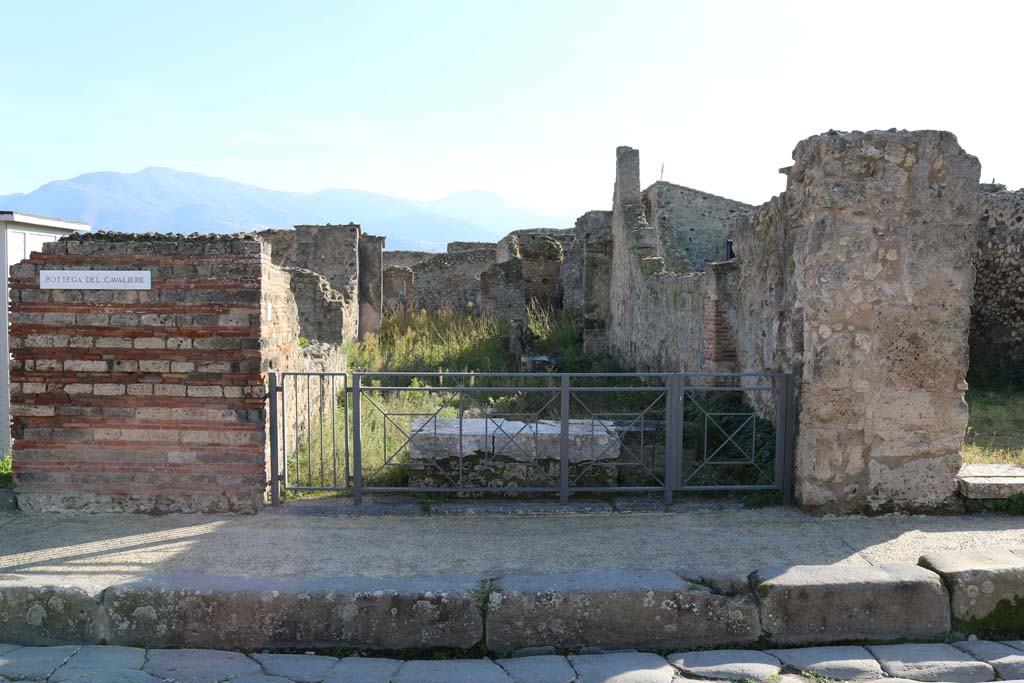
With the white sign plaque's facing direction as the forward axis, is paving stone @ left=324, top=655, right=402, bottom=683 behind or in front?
in front

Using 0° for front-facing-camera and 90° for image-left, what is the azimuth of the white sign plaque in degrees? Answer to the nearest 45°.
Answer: approximately 0°

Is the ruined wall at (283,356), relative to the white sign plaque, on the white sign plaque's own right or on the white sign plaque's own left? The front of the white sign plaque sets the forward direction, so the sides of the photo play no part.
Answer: on the white sign plaque's own left

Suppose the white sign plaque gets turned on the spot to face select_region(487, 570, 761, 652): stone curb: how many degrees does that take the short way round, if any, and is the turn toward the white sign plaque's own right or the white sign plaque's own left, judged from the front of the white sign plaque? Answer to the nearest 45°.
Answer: approximately 45° to the white sign plaque's own left

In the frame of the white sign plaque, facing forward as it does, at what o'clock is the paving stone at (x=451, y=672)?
The paving stone is roughly at 11 o'clock from the white sign plaque.

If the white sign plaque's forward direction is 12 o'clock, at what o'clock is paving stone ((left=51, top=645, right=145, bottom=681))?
The paving stone is roughly at 12 o'clock from the white sign plaque.

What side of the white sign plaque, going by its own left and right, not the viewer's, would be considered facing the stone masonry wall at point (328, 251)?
back

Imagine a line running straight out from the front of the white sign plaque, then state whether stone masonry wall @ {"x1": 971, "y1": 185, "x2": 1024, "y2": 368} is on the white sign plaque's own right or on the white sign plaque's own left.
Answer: on the white sign plaque's own left

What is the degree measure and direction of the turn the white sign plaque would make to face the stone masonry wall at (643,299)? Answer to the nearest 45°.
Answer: approximately 135° to its left

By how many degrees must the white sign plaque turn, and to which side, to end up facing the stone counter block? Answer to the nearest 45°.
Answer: approximately 90° to its left

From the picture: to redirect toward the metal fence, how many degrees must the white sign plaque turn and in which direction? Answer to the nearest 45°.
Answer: approximately 90° to its left
